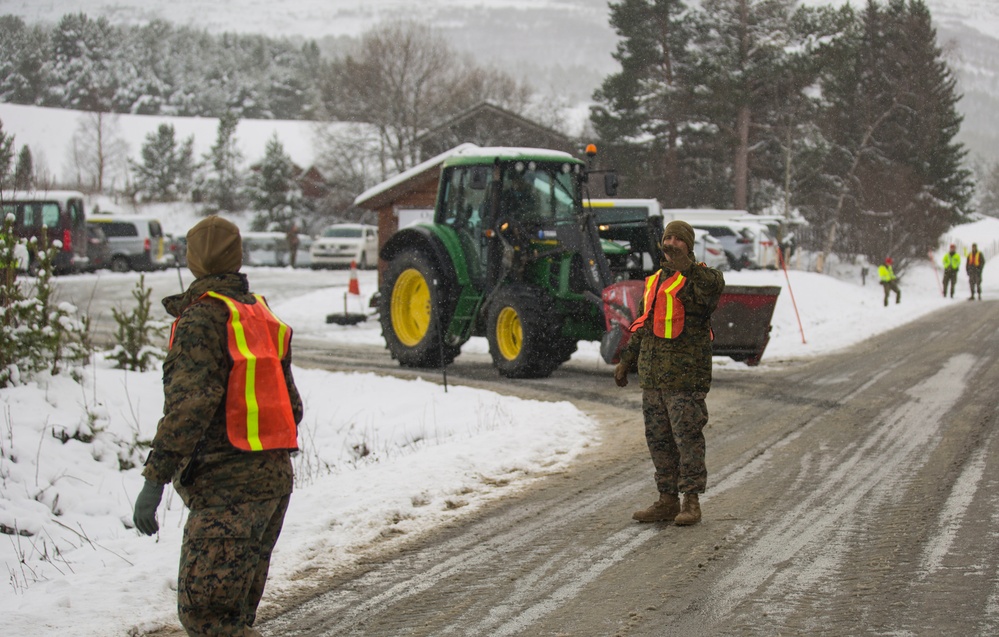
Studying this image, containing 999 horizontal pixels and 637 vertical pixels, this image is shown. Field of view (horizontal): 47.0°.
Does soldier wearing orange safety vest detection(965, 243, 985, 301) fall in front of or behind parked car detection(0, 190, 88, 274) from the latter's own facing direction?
behind

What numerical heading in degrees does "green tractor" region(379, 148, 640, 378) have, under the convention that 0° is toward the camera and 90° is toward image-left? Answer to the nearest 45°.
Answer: approximately 315°

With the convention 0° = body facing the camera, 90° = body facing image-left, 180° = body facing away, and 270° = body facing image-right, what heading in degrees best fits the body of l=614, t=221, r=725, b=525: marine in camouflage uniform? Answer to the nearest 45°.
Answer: approximately 45°

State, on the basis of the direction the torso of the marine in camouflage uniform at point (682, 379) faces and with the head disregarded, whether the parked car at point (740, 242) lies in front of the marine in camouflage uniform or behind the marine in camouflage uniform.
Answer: behind

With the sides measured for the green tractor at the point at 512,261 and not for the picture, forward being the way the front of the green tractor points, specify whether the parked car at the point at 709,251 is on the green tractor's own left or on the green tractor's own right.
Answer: on the green tractor's own left

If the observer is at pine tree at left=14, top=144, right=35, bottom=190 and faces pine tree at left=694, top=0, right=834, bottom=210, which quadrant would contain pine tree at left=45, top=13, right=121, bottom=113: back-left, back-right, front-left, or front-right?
back-left

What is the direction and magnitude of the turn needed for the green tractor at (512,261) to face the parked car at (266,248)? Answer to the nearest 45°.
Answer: approximately 135° to its left

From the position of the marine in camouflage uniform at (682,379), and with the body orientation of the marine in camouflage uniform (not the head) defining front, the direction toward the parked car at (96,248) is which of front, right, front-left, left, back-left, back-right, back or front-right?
right

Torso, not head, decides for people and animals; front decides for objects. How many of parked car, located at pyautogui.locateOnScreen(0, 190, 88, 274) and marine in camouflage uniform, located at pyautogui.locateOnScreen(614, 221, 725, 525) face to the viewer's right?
0

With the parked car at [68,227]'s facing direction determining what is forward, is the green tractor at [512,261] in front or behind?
behind

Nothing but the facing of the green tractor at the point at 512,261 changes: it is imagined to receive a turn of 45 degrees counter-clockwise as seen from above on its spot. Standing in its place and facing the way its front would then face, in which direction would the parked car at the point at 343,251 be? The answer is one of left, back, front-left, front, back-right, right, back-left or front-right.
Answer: left

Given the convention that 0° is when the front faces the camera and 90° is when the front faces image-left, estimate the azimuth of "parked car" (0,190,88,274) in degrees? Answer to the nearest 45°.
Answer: approximately 135°
